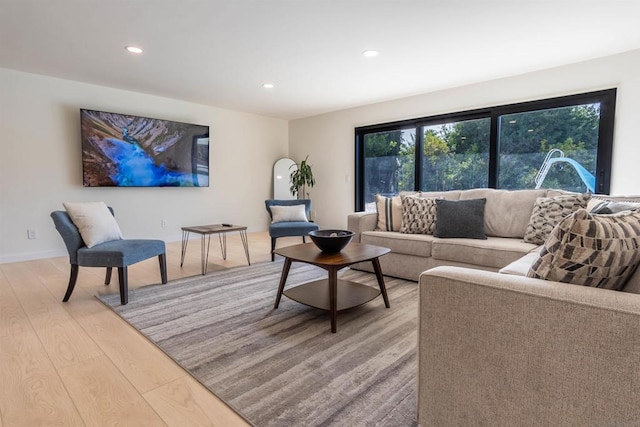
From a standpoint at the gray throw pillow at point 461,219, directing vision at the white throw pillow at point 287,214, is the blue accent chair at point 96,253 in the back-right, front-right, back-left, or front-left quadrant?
front-left

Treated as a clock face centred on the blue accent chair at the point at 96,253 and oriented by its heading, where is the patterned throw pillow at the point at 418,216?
The patterned throw pillow is roughly at 11 o'clock from the blue accent chair.

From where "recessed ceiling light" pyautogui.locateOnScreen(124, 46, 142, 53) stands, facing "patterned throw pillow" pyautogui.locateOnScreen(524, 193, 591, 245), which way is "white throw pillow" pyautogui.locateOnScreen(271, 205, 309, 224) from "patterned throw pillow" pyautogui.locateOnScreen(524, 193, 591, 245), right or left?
left

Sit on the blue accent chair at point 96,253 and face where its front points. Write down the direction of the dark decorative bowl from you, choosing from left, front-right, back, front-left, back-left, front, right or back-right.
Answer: front

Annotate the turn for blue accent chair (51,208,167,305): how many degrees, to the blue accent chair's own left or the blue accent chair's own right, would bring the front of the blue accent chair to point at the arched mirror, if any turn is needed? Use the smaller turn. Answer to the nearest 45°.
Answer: approximately 90° to the blue accent chair's own left

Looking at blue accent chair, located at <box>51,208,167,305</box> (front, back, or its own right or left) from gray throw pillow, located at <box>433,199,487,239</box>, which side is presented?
front

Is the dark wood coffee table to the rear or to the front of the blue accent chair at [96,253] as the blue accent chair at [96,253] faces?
to the front

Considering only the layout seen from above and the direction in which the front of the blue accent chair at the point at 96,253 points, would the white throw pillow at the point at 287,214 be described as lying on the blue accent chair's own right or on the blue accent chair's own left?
on the blue accent chair's own left

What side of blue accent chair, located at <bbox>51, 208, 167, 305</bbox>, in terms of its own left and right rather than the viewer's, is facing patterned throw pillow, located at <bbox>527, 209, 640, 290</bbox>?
front

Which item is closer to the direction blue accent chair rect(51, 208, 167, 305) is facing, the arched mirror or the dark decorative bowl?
the dark decorative bowl

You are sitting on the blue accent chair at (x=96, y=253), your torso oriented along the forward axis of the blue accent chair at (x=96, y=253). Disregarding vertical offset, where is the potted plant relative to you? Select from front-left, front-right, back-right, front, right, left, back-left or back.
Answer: left
